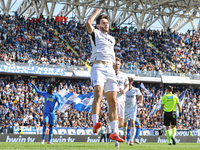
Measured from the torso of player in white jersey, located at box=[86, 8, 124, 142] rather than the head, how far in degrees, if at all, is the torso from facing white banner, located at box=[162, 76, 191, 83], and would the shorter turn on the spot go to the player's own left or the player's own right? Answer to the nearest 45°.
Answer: approximately 135° to the player's own left

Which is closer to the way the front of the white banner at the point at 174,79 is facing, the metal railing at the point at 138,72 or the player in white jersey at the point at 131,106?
the player in white jersey

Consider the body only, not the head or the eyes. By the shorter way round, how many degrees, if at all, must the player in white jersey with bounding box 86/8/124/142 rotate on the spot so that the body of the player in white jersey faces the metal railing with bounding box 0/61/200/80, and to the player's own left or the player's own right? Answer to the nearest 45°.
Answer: approximately 135° to the player's own left

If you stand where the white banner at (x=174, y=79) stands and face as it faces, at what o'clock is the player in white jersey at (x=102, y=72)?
The player in white jersey is roughly at 12 o'clock from the white banner.

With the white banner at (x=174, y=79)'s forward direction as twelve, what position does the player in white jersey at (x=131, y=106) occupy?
The player in white jersey is roughly at 12 o'clock from the white banner.

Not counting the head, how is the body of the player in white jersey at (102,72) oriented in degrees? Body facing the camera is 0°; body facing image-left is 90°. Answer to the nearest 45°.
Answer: approximately 315°

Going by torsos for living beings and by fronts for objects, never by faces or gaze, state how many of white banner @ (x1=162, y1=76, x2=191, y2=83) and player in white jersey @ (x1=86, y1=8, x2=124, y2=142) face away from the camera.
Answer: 0

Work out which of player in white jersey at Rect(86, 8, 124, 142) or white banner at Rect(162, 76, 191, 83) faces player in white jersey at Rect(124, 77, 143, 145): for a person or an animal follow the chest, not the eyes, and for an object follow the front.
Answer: the white banner

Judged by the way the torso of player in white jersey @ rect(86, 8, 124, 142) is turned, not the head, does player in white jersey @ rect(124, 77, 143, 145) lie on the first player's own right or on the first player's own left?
on the first player's own left
